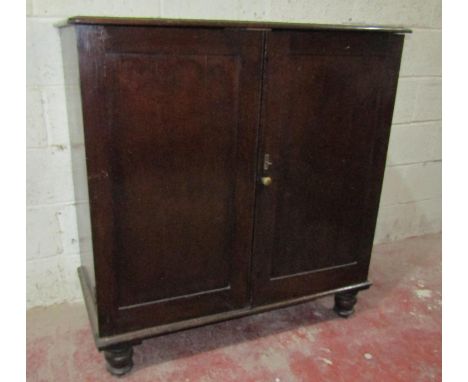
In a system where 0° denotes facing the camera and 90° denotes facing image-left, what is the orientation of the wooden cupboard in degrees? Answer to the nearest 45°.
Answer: approximately 315°
